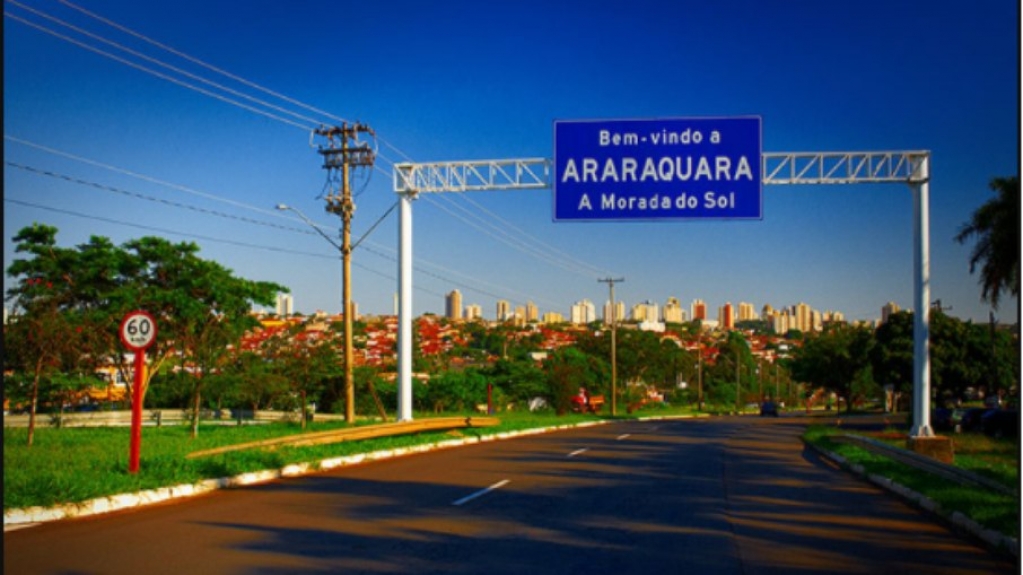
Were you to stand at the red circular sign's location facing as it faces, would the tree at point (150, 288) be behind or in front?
behind

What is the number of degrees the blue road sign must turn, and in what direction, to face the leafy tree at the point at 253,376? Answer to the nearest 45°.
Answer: approximately 135° to its right

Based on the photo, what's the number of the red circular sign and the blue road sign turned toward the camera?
2

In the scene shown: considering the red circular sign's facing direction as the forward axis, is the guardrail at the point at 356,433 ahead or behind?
behind

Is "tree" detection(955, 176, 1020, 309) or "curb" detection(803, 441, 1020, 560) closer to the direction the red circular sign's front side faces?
the curb

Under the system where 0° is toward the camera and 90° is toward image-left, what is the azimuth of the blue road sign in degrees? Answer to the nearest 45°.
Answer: approximately 0°

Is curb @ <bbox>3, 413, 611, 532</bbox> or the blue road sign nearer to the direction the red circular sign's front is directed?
the curb

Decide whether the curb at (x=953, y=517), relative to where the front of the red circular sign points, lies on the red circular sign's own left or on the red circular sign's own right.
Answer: on the red circular sign's own left

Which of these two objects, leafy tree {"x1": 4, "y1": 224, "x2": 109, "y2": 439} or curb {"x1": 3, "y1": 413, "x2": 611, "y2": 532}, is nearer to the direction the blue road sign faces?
the curb

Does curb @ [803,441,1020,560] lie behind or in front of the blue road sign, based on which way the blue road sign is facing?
in front
